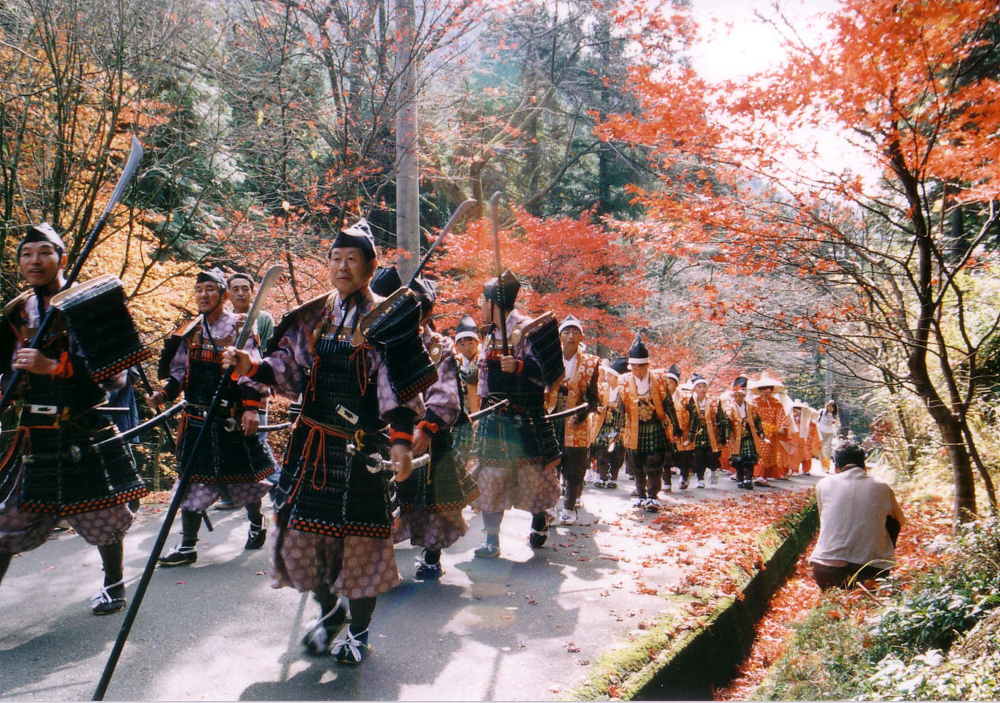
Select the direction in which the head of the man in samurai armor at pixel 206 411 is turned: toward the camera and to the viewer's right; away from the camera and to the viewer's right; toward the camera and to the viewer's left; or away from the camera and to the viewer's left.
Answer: toward the camera and to the viewer's left

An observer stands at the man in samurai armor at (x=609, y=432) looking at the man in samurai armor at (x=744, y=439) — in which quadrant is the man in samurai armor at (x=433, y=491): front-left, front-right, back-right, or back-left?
back-right

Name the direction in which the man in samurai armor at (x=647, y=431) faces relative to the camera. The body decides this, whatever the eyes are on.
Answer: toward the camera

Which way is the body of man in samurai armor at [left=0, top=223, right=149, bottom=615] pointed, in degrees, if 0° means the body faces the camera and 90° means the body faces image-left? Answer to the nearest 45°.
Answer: approximately 45°

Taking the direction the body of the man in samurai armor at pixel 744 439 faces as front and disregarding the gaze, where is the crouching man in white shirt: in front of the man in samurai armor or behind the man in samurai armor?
in front

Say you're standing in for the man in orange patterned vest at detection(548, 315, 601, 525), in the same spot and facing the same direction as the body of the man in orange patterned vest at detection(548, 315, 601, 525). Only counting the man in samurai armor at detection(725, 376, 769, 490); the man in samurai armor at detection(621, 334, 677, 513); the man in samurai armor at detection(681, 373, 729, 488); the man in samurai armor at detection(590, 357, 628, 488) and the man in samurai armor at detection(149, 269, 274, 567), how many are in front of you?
1

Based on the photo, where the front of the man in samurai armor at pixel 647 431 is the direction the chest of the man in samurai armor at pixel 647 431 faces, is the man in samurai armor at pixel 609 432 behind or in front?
behind

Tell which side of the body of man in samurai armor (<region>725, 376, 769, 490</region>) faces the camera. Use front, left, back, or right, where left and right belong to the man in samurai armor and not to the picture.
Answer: front

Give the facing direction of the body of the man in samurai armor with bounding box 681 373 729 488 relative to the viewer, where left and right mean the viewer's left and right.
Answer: facing the viewer

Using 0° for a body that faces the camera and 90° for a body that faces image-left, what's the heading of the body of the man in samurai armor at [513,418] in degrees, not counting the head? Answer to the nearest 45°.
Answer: approximately 45°

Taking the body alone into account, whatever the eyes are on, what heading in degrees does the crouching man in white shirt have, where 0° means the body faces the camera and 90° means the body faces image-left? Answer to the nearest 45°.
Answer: approximately 180°

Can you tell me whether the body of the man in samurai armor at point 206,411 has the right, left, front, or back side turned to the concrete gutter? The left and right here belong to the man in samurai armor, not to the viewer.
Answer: left
